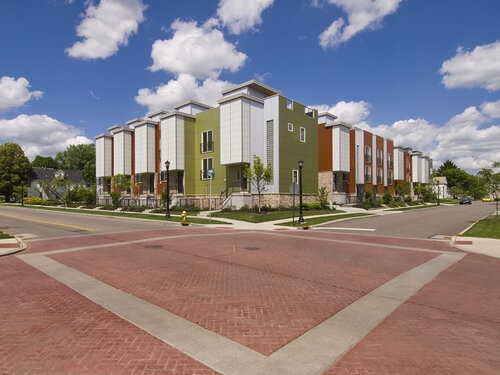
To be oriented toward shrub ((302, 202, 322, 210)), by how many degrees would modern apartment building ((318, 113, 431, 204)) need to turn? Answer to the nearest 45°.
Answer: approximately 45° to its right

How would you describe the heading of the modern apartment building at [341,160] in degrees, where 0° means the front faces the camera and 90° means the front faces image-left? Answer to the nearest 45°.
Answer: approximately 315°

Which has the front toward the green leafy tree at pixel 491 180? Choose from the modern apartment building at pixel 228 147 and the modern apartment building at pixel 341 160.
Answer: the modern apartment building at pixel 341 160

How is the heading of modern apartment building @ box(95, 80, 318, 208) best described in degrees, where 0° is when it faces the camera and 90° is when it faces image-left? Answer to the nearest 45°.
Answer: approximately 45°

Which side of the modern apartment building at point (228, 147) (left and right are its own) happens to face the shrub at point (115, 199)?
right

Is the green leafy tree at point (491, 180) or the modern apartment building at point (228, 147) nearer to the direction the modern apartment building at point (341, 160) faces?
the green leafy tree

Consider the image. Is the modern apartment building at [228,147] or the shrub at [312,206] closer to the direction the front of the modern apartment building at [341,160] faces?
the shrub

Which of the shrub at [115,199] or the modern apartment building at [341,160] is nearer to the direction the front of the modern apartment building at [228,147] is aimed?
the shrub

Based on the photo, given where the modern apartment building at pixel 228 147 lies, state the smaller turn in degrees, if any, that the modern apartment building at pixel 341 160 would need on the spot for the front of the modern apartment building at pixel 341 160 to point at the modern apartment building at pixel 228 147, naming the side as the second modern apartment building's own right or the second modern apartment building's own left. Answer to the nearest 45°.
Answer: approximately 90° to the second modern apartment building's own right

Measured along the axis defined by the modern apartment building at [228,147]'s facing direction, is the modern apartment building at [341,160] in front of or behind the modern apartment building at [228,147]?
behind
